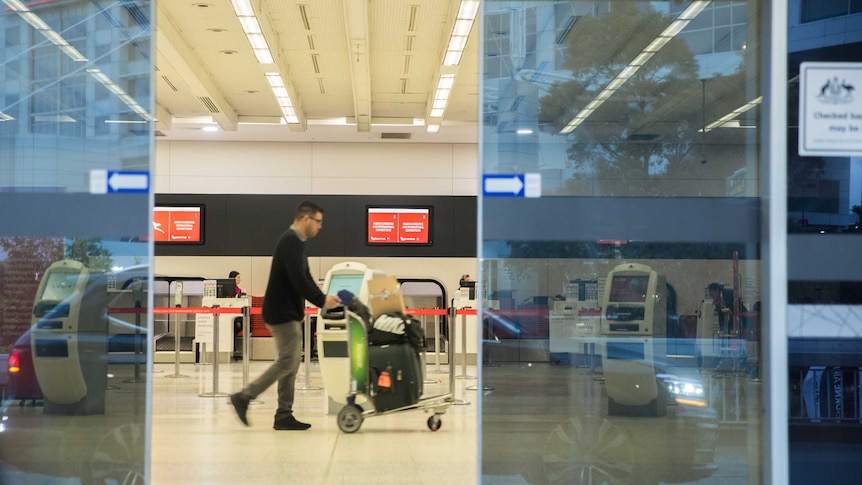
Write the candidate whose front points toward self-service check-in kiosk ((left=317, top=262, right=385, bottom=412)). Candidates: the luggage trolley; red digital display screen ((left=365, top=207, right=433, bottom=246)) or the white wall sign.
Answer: the red digital display screen

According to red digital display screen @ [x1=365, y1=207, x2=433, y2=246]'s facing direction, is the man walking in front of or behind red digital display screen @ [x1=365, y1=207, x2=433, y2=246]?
in front

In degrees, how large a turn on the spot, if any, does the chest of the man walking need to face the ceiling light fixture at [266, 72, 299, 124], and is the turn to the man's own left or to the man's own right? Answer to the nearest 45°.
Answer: approximately 90° to the man's own left

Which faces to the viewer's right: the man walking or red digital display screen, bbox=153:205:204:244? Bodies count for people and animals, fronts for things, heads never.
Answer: the man walking

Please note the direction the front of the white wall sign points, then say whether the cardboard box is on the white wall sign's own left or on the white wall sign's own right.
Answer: on the white wall sign's own right

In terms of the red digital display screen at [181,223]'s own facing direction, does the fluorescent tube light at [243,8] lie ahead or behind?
ahead

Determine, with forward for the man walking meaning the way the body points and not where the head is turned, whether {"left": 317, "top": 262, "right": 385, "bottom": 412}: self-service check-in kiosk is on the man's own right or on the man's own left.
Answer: on the man's own left

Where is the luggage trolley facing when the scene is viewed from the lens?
facing to the right of the viewer

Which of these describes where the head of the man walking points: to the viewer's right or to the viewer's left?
to the viewer's right

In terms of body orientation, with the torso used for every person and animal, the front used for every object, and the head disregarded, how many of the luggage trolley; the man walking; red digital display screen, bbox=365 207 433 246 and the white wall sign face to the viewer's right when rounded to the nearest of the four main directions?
2

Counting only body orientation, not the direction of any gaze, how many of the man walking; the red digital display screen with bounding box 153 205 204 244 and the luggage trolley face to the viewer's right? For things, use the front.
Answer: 2

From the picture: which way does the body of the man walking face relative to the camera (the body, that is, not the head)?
to the viewer's right

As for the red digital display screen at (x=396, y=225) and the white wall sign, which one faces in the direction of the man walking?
the red digital display screen

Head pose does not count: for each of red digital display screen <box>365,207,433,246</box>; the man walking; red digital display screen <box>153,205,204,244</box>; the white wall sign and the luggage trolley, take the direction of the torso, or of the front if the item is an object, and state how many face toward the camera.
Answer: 3
